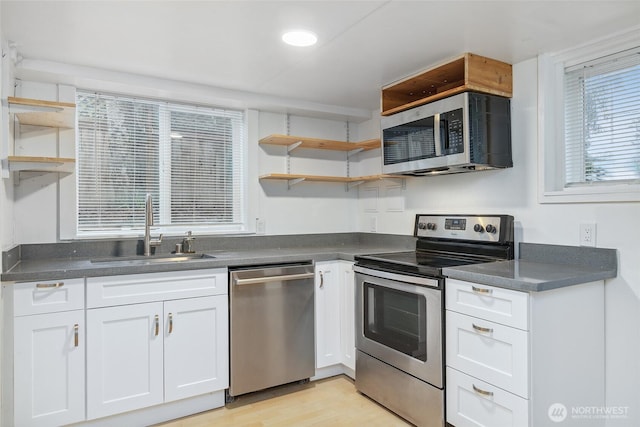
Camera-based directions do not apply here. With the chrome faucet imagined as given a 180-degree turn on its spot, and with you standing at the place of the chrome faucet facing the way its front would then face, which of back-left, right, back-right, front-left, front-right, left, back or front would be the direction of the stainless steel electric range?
back-right

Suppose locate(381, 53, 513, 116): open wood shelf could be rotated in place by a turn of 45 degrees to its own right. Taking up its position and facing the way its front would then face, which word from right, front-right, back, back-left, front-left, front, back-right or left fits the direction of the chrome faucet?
front

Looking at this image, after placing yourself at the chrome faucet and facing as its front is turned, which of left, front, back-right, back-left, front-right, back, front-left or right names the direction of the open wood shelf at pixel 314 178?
left

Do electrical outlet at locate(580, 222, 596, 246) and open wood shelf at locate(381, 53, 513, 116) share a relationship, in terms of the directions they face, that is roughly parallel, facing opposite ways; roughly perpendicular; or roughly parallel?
roughly parallel

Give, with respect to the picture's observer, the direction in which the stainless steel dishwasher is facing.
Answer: facing the viewer and to the right of the viewer

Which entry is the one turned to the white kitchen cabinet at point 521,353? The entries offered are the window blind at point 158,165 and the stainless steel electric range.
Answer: the window blind

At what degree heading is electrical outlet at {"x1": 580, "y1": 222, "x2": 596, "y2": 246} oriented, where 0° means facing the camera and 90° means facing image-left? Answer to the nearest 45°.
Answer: approximately 45°

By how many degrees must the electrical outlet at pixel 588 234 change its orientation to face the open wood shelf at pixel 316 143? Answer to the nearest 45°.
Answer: approximately 45° to its right

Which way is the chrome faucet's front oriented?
toward the camera
